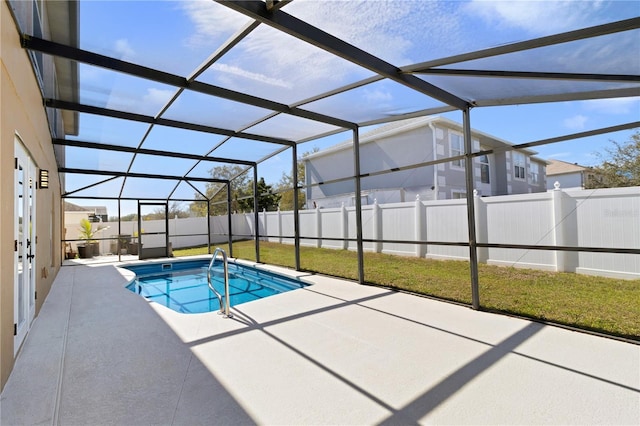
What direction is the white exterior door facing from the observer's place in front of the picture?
facing to the right of the viewer

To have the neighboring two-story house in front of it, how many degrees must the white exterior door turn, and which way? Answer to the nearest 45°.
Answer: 0° — it already faces it

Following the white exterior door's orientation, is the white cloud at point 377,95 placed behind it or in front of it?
in front

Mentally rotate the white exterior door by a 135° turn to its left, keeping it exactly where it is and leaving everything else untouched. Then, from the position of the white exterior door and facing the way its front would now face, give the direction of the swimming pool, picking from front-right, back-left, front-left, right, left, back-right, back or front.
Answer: right

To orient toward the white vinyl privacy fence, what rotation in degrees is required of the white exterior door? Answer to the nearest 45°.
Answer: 0° — it already faces it

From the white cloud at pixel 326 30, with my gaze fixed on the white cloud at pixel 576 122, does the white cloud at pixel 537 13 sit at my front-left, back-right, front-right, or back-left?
front-right

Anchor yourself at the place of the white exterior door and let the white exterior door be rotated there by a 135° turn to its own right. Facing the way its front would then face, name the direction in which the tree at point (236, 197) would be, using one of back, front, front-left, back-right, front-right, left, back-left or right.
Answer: back

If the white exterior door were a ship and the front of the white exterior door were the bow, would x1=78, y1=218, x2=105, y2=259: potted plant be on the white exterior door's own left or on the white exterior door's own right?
on the white exterior door's own left
